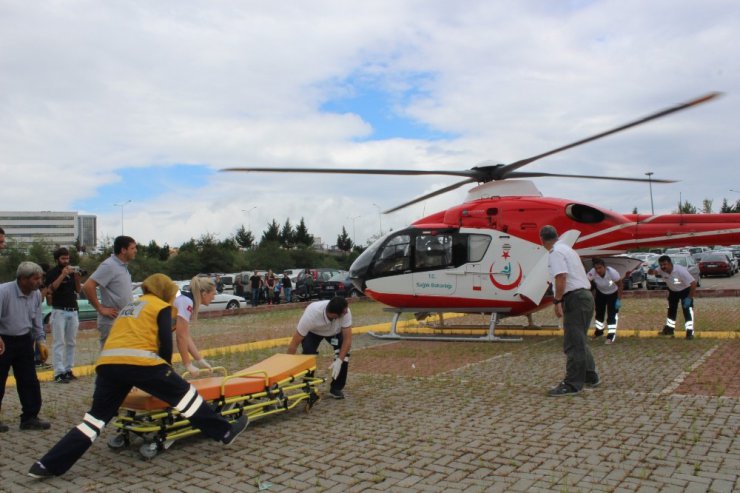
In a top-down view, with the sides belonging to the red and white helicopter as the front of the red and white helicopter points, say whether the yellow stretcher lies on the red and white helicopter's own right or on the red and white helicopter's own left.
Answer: on the red and white helicopter's own left

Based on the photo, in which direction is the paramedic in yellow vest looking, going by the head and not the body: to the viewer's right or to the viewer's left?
to the viewer's right

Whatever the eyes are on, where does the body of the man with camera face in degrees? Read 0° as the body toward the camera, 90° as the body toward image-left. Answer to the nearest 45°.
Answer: approximately 315°

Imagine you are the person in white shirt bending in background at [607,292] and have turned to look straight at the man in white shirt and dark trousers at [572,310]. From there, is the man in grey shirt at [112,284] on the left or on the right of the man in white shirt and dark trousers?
right

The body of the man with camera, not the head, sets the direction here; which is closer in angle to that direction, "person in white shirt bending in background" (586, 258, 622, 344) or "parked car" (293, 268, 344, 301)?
the person in white shirt bending in background

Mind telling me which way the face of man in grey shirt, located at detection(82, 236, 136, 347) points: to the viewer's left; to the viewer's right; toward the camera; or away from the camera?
to the viewer's right

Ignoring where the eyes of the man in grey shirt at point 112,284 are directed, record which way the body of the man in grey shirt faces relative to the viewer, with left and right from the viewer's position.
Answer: facing to the right of the viewer

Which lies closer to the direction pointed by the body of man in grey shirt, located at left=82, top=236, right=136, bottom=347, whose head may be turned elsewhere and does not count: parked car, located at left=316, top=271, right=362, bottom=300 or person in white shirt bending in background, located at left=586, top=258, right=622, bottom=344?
the person in white shirt bending in background

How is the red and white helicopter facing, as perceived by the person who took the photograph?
facing to the left of the viewer

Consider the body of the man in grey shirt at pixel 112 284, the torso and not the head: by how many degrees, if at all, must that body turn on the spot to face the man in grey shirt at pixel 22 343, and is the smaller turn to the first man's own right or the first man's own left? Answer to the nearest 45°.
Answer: approximately 135° to the first man's own right

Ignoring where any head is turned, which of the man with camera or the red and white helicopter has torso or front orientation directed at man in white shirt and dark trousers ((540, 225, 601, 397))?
the man with camera
